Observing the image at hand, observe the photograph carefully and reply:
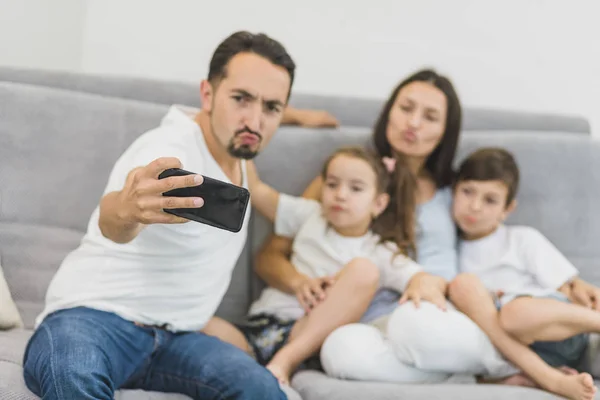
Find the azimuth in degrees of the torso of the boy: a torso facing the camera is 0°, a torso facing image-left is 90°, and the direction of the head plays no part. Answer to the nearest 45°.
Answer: approximately 45°

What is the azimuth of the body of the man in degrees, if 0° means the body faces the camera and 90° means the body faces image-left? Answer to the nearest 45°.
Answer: approximately 315°

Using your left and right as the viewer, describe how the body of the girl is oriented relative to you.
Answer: facing the viewer and to the left of the viewer

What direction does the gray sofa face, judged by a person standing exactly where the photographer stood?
facing the viewer

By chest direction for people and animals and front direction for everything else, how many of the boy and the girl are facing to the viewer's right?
0
